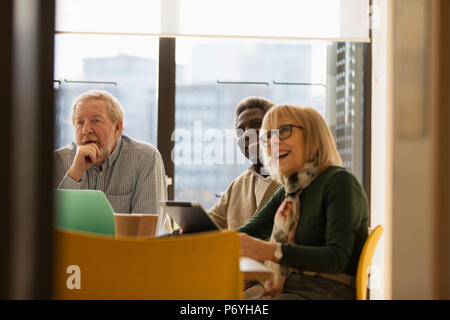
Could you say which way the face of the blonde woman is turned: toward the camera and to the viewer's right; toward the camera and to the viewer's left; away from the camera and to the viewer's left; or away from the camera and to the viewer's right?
toward the camera and to the viewer's left

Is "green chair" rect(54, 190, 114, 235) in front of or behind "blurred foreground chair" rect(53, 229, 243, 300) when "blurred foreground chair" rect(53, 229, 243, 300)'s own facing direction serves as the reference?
in front

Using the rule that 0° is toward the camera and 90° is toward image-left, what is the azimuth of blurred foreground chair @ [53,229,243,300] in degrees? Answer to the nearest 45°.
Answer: approximately 180°

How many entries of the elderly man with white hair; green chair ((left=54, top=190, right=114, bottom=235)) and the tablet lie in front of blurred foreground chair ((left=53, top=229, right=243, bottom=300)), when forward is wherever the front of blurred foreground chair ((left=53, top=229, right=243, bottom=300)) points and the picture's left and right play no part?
3

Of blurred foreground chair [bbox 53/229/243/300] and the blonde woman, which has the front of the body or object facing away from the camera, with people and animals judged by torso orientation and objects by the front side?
the blurred foreground chair

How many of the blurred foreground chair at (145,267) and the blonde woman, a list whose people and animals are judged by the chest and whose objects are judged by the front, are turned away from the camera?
1

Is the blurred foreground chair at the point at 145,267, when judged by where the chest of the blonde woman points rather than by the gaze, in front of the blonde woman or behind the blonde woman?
in front

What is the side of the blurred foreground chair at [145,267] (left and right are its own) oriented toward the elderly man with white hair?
front

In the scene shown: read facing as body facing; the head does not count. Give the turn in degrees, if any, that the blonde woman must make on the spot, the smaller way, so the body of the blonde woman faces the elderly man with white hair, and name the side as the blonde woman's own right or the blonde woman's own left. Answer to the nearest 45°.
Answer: approximately 90° to the blonde woman's own right
